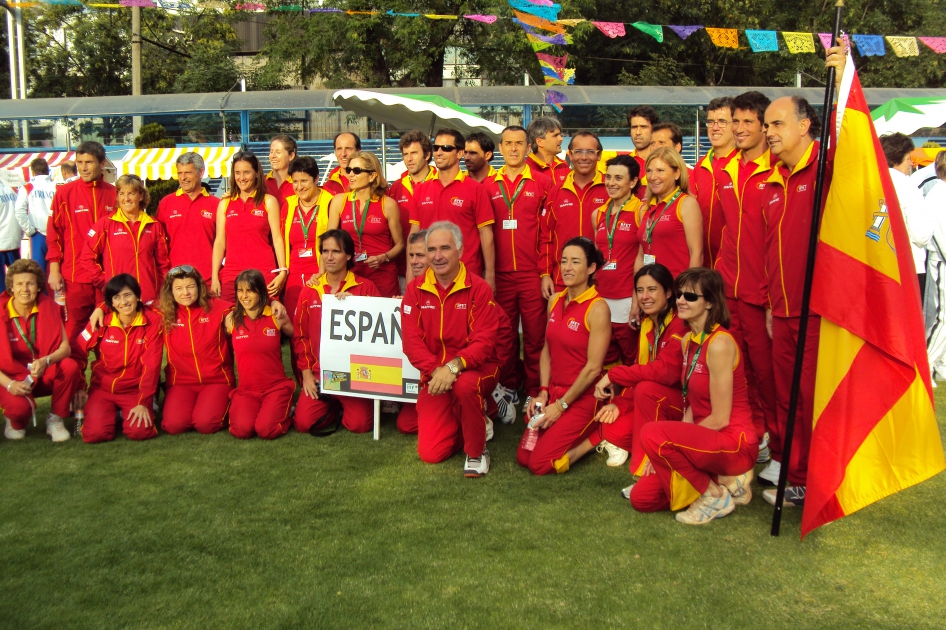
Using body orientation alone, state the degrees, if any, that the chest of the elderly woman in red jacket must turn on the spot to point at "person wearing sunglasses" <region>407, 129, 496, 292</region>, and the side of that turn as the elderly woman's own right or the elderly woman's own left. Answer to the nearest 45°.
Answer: approximately 90° to the elderly woman's own left

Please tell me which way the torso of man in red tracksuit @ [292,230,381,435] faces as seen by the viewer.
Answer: toward the camera

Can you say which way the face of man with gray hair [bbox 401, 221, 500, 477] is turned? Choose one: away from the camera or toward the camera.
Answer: toward the camera

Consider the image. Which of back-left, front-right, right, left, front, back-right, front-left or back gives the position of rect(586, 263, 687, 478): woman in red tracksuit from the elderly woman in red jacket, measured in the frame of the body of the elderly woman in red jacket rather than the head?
front-left

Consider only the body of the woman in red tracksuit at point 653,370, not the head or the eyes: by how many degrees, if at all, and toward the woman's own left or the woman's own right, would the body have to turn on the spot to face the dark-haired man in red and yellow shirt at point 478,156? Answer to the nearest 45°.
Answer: approximately 90° to the woman's own right

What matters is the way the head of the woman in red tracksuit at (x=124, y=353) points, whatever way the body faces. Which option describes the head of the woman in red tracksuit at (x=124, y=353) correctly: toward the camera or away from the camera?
toward the camera

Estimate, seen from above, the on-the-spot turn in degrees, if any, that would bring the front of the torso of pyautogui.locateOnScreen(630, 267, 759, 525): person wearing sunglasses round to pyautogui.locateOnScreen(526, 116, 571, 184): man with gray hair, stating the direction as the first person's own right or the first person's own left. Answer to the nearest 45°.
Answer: approximately 90° to the first person's own right

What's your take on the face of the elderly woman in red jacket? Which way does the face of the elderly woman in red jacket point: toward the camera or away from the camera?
toward the camera

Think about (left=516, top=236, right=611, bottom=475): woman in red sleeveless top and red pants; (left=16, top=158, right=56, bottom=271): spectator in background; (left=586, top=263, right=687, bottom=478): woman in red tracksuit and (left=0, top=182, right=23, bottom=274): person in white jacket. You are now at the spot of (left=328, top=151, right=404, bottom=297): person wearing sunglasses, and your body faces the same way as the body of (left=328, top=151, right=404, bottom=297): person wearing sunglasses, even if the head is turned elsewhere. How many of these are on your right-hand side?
2

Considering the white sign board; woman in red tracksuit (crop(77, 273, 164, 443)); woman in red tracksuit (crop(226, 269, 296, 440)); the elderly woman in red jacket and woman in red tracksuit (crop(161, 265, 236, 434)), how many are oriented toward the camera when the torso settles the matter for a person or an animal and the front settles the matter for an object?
5

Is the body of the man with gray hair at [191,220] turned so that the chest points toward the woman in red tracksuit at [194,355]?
yes

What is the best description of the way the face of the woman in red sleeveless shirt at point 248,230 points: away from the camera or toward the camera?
toward the camera

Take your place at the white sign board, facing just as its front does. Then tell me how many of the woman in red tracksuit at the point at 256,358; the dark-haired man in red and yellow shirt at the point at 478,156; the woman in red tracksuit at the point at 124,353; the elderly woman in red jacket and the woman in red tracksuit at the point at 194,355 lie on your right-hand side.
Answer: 4

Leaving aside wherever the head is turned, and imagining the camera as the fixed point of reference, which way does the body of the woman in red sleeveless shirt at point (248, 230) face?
toward the camera

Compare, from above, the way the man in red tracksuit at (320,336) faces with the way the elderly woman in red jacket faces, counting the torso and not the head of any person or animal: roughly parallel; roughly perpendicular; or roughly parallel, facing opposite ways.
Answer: roughly parallel

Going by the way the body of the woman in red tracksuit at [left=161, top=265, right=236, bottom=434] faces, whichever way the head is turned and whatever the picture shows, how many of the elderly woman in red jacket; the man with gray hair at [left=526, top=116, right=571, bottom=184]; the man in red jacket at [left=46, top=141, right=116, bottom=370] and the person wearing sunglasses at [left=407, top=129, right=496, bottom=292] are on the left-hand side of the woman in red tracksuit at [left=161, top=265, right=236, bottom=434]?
2

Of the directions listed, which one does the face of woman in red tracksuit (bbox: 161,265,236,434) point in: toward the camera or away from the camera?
toward the camera

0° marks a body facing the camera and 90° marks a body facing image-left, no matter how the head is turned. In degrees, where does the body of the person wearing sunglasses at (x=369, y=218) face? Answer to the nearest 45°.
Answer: approximately 45°

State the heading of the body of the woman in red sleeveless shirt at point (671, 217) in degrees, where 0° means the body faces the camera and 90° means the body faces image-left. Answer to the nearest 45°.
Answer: approximately 45°

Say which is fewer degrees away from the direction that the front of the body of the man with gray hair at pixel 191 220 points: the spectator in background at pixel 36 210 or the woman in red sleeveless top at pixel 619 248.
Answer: the woman in red sleeveless top
